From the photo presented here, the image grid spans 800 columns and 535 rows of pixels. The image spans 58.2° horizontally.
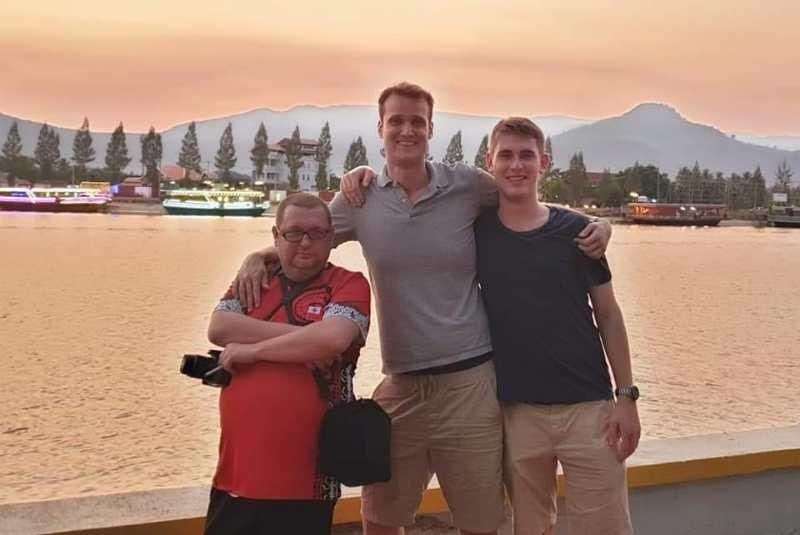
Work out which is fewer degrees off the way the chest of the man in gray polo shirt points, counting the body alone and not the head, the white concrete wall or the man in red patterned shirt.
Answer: the man in red patterned shirt

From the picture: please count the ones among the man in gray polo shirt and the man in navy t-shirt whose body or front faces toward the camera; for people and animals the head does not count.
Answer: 2

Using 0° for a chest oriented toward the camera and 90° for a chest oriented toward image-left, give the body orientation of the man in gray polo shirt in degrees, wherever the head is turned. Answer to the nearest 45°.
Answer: approximately 0°

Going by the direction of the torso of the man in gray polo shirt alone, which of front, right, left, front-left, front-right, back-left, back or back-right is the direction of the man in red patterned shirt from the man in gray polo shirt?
front-right

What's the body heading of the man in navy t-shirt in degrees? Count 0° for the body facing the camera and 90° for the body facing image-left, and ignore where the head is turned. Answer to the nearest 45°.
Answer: approximately 0°

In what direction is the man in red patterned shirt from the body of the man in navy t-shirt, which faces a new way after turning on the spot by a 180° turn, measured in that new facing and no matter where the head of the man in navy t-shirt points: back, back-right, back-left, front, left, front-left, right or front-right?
back-left
